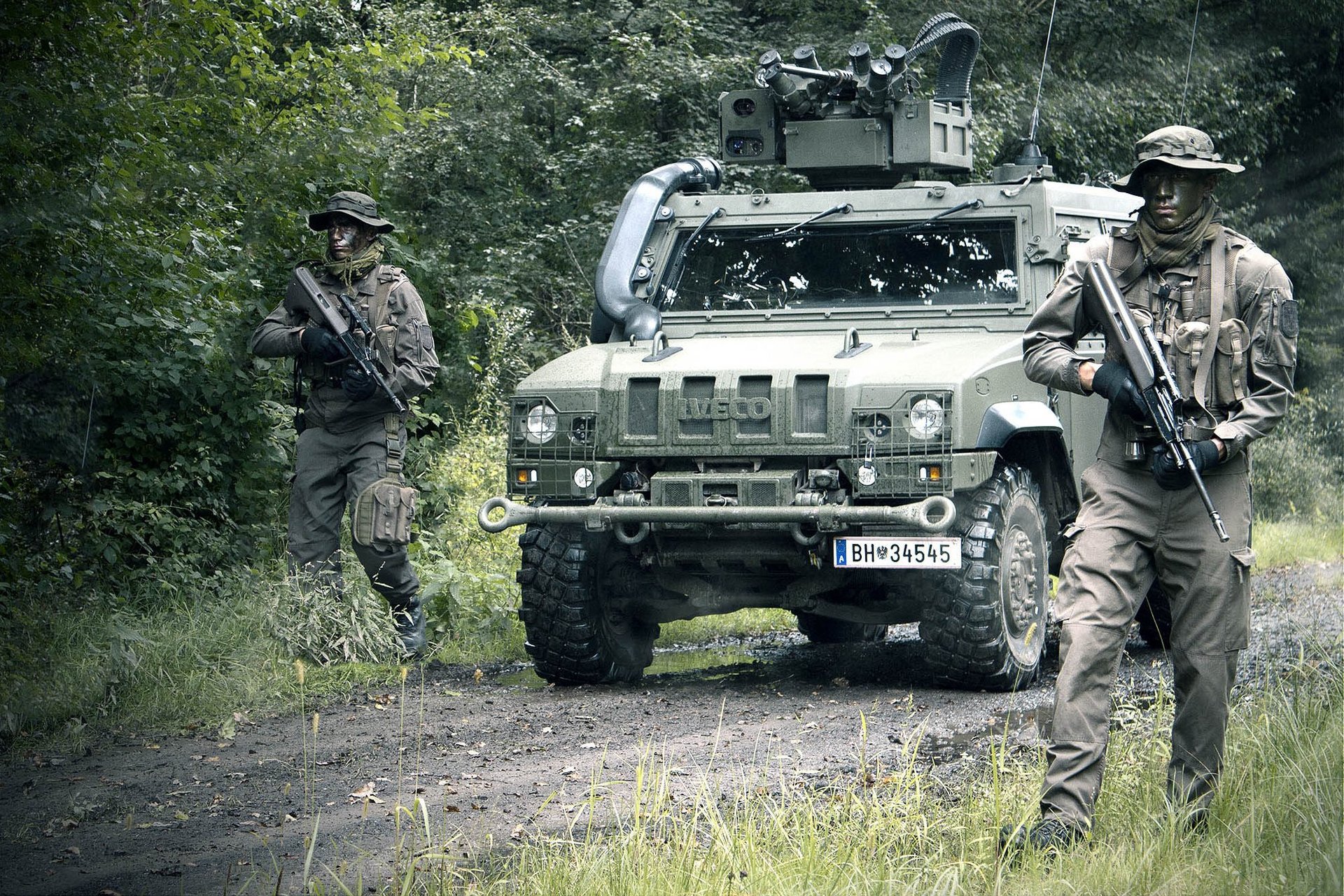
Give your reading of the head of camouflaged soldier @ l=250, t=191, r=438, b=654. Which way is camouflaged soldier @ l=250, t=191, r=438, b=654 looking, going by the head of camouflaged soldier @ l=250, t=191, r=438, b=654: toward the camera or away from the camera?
toward the camera

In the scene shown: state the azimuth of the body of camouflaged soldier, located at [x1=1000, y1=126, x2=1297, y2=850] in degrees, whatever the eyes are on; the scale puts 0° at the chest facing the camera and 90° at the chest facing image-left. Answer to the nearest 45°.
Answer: approximately 0°

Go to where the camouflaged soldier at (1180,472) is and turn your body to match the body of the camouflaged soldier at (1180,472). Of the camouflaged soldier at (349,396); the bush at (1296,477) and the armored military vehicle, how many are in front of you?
0

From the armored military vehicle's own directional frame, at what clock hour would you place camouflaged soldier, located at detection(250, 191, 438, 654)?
The camouflaged soldier is roughly at 2 o'clock from the armored military vehicle.

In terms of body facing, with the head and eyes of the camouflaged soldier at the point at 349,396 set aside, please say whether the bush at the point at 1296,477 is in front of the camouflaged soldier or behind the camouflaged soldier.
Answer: behind

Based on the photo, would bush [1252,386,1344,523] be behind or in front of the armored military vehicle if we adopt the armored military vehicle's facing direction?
behind

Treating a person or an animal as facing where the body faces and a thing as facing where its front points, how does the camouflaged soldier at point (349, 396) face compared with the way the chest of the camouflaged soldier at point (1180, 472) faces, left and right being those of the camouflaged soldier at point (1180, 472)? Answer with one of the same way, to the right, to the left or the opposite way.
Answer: the same way

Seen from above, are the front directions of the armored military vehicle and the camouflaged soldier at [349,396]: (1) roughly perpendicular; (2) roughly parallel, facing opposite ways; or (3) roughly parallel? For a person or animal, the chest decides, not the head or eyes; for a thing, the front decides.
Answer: roughly parallel

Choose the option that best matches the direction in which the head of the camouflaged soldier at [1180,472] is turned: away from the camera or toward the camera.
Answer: toward the camera

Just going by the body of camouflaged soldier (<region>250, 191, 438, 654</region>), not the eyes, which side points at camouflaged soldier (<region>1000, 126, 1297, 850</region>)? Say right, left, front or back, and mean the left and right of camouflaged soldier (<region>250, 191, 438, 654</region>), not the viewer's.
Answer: left

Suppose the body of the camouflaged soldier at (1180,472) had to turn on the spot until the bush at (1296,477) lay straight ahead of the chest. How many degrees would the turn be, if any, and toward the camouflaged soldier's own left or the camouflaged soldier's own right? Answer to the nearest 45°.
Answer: approximately 180°

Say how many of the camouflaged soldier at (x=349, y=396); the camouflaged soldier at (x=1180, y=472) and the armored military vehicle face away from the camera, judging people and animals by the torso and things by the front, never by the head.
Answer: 0

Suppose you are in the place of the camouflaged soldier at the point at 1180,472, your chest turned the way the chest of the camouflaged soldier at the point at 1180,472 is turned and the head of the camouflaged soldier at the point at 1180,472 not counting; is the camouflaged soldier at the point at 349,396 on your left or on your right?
on your right

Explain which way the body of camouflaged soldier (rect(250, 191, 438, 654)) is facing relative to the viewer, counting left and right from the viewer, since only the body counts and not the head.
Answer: facing the viewer and to the left of the viewer
